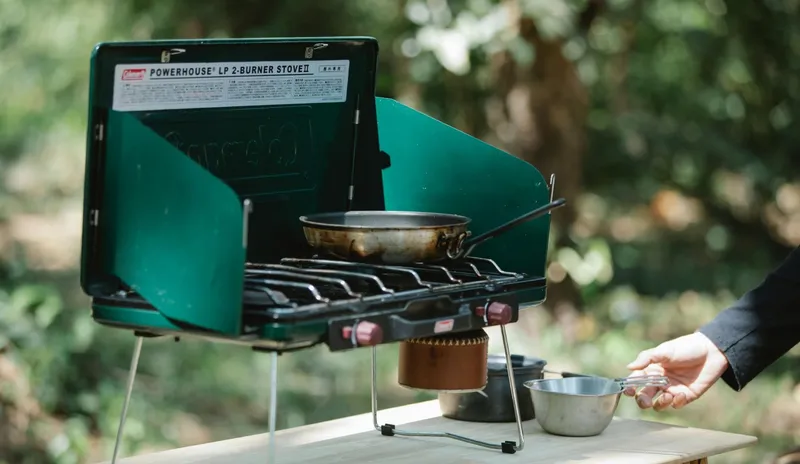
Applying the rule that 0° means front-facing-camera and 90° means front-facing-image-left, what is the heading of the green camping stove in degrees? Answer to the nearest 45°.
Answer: approximately 315°

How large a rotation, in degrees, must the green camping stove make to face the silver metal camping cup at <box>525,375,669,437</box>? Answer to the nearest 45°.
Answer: approximately 45° to its left
